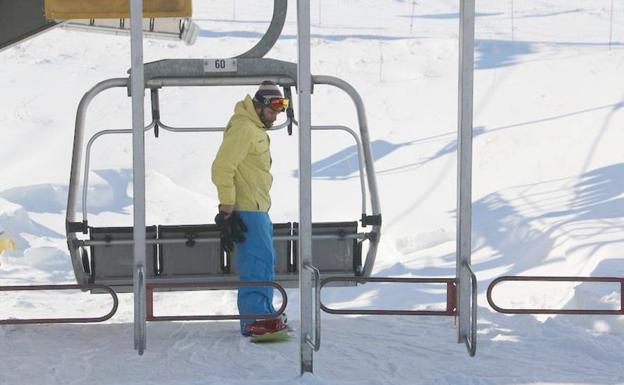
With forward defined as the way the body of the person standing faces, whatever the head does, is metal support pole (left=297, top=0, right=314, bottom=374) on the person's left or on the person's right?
on the person's right

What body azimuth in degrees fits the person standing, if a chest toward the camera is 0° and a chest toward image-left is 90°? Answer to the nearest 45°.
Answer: approximately 270°

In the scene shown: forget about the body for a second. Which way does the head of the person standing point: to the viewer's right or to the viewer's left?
to the viewer's right

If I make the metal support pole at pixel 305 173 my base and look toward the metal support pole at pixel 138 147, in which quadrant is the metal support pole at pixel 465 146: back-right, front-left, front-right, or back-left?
back-right
